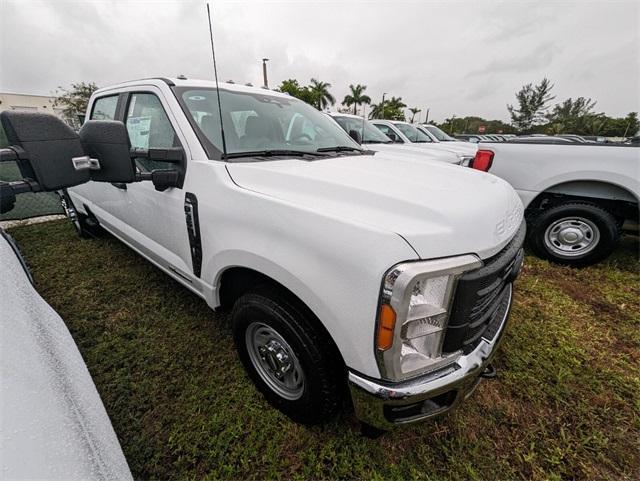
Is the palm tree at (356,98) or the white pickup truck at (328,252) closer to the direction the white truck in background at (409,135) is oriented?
the white pickup truck

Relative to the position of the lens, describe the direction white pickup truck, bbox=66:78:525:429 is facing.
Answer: facing the viewer and to the right of the viewer

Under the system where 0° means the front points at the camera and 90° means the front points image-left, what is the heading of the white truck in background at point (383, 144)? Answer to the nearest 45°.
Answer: approximately 315°

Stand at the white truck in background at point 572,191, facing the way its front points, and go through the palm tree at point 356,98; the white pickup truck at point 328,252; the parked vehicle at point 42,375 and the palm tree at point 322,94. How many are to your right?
2

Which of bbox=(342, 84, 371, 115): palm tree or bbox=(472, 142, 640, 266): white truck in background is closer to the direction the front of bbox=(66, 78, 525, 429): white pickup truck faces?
the white truck in background

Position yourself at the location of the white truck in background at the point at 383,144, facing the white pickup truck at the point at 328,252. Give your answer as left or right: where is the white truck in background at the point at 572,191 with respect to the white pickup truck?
left

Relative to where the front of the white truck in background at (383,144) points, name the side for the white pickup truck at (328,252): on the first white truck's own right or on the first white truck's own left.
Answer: on the first white truck's own right

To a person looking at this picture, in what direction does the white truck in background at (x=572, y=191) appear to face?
facing to the right of the viewer

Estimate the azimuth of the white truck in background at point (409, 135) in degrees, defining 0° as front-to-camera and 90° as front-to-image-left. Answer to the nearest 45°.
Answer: approximately 315°

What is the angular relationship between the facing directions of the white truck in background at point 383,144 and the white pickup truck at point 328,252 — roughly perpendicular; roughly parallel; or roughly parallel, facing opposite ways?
roughly parallel

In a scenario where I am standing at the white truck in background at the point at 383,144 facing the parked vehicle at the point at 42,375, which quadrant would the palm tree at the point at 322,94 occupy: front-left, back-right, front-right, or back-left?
back-right

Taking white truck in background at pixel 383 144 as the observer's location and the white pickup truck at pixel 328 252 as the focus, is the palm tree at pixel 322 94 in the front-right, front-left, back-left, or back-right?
back-right

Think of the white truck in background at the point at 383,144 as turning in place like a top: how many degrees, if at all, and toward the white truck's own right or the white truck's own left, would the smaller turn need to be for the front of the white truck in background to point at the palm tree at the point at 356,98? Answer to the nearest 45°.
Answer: approximately 135° to the white truck's own left

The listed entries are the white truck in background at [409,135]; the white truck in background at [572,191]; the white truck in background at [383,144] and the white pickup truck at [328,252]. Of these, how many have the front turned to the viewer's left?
0

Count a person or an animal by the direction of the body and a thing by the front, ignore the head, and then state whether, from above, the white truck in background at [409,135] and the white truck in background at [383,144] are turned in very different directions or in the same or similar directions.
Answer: same or similar directions

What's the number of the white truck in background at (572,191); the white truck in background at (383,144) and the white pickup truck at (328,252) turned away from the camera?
0

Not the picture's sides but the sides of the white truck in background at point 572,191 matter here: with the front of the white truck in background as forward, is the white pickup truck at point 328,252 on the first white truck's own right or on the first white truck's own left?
on the first white truck's own right

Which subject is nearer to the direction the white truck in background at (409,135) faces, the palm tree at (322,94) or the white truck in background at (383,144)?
the white truck in background

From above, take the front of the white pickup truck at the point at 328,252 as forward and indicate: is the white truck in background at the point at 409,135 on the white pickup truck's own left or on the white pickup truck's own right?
on the white pickup truck's own left
